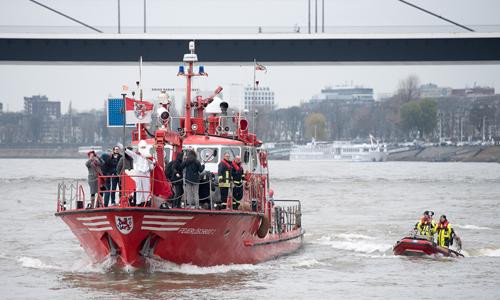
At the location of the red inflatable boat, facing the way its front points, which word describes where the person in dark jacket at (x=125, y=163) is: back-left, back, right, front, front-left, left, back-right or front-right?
front

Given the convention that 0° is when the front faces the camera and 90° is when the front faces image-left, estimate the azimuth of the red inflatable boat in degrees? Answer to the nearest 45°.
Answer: approximately 45°

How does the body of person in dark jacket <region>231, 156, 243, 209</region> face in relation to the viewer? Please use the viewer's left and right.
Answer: facing the viewer and to the left of the viewer

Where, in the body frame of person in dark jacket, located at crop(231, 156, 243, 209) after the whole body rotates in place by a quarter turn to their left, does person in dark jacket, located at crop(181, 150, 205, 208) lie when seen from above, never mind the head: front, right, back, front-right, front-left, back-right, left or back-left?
back

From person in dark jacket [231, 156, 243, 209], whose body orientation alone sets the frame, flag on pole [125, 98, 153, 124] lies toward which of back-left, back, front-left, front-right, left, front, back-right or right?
front-right

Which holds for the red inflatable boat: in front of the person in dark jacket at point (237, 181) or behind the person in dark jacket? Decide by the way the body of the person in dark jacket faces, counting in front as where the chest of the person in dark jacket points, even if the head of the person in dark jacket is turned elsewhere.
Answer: behind

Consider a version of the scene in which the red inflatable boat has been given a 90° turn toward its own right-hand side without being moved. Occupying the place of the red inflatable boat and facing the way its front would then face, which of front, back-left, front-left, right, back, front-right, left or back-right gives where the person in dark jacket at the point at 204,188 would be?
left

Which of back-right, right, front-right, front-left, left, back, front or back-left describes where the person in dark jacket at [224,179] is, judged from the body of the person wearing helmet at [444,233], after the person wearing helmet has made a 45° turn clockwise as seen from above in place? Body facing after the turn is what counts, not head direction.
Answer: front-left

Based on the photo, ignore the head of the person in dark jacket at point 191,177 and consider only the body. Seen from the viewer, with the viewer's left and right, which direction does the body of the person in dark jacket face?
facing away from the viewer
